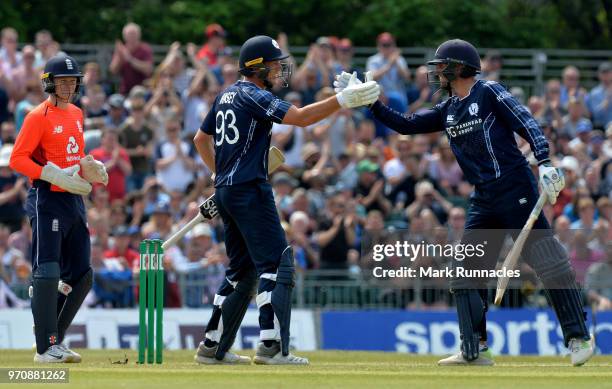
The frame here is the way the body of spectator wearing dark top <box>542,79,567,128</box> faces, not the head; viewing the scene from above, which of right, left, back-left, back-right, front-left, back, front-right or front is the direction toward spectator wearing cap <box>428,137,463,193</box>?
front-right

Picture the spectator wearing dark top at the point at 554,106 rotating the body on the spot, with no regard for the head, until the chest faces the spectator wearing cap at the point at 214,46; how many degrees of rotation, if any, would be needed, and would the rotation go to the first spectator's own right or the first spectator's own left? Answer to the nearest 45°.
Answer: approximately 90° to the first spectator's own right

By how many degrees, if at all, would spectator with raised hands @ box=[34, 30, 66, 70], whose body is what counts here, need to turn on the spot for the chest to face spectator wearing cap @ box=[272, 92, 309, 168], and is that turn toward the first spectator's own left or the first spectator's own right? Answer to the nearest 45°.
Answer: approximately 90° to the first spectator's own left

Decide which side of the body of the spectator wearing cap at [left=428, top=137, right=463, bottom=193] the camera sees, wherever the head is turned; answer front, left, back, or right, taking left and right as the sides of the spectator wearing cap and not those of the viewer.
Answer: front

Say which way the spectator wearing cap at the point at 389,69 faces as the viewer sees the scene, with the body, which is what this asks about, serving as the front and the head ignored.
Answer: toward the camera

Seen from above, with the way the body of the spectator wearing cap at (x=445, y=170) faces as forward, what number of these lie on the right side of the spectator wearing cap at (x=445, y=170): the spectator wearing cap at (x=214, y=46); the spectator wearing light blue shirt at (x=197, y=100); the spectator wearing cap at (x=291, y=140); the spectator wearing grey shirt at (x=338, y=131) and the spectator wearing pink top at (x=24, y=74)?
5

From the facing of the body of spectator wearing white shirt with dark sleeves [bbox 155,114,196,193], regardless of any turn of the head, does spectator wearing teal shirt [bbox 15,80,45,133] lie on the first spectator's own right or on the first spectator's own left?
on the first spectator's own right

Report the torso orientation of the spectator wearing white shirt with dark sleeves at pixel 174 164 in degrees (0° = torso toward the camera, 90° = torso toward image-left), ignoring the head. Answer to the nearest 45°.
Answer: approximately 0°

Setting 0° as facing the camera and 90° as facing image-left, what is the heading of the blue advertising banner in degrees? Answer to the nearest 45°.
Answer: approximately 0°

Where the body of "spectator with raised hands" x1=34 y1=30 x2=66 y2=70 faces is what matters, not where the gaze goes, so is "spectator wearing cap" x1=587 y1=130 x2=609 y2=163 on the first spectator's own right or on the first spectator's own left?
on the first spectator's own left

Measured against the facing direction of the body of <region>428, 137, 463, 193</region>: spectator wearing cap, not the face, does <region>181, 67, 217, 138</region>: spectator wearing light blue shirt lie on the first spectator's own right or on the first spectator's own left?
on the first spectator's own right
